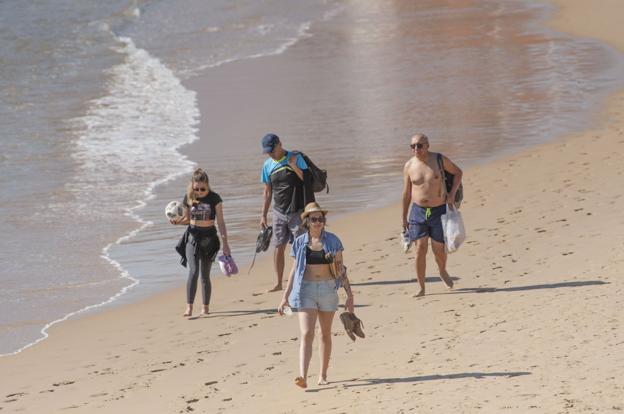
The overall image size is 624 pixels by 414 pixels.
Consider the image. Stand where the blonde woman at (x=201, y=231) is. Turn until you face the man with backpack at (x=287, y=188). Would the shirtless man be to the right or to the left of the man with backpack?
right

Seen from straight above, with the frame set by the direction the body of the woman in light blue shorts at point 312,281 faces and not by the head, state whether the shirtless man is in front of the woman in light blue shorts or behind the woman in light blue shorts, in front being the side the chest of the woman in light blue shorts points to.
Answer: behind

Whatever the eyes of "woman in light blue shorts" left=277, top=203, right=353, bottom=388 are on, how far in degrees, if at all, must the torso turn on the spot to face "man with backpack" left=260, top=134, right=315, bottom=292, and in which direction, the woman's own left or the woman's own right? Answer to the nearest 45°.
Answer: approximately 180°

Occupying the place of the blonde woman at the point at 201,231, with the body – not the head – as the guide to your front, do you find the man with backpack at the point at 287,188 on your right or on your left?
on your left

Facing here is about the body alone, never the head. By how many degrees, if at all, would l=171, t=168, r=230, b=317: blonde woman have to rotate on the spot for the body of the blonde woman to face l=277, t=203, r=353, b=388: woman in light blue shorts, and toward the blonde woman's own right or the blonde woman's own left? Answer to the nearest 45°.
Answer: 0° — they already face them

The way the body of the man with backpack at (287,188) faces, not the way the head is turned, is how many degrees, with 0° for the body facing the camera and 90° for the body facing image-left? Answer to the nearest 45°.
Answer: approximately 45°

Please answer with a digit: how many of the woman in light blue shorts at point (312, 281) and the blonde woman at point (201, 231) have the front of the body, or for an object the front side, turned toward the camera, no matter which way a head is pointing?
2

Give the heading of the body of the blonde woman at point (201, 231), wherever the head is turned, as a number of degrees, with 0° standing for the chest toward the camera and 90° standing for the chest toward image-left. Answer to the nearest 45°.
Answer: approximately 0°

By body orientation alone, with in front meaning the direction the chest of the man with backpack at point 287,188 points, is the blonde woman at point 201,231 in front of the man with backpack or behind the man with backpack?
in front

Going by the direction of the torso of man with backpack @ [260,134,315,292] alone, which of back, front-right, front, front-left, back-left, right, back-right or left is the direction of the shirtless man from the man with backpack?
left

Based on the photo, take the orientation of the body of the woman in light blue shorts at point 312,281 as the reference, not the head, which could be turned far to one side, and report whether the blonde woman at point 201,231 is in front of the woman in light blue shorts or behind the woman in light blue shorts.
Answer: behind
